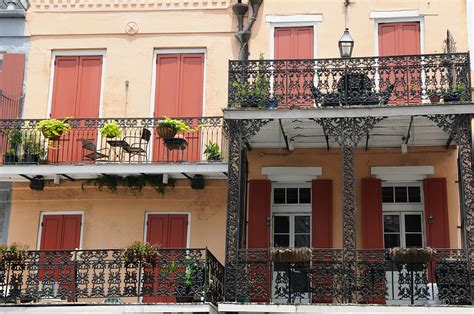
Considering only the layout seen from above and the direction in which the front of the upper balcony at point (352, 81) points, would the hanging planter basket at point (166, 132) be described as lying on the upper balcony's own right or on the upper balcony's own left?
on the upper balcony's own right

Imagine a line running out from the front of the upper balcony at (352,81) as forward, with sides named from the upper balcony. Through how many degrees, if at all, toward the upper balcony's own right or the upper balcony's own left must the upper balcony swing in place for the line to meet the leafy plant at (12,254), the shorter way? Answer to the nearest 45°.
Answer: approximately 90° to the upper balcony's own right

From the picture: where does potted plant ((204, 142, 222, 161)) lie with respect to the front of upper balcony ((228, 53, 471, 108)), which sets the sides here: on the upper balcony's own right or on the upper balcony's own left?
on the upper balcony's own right

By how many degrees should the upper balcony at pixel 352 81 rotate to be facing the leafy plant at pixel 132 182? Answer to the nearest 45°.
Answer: approximately 90° to its right

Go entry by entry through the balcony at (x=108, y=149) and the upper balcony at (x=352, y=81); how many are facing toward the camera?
2

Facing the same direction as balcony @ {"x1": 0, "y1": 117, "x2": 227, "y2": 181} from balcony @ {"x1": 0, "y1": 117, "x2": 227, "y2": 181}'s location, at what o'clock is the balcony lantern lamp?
The balcony lantern lamp is roughly at 10 o'clock from the balcony.

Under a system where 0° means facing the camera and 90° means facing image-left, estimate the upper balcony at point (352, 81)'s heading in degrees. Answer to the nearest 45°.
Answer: approximately 0°
